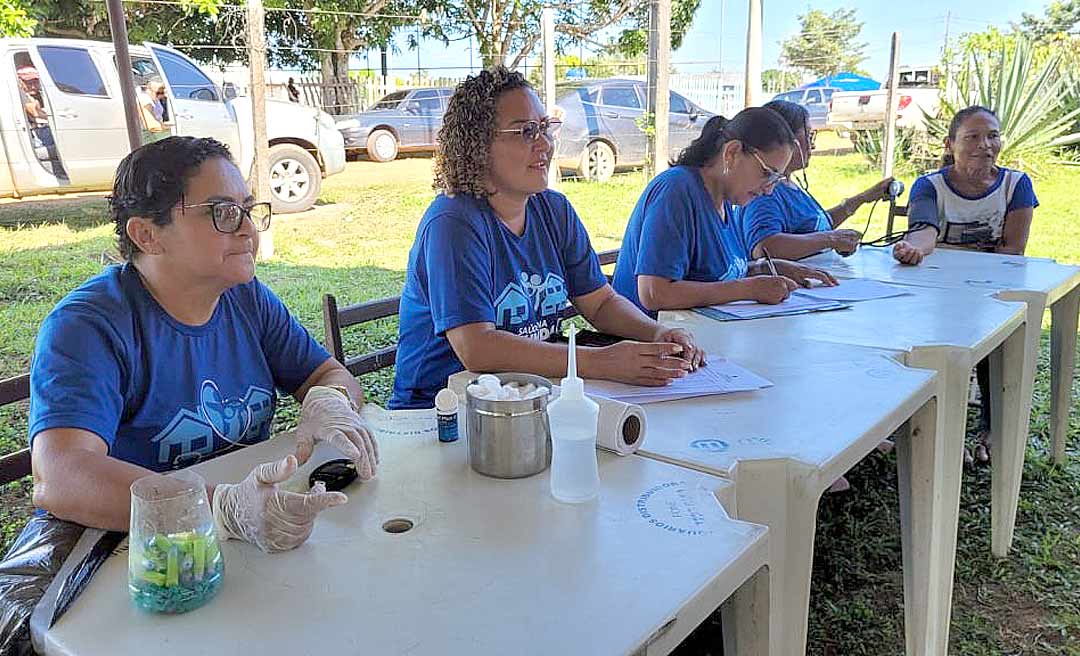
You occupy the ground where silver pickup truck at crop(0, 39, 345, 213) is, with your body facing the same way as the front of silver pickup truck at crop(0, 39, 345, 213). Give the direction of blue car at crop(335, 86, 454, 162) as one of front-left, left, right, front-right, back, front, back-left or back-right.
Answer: front-left

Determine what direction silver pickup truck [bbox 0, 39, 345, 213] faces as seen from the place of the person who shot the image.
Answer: facing to the right of the viewer

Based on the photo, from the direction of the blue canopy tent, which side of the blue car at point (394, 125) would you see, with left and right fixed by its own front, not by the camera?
back

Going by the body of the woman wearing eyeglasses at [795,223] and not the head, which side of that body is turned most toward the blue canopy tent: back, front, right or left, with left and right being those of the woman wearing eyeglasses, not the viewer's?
left

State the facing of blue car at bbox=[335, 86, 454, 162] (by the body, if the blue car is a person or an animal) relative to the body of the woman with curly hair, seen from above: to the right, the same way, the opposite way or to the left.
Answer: to the right

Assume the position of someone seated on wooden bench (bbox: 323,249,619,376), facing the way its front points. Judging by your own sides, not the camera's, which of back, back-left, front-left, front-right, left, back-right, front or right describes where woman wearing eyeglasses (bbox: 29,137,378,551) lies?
front-right

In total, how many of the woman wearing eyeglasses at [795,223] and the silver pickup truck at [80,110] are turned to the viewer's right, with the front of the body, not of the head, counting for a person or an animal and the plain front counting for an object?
2

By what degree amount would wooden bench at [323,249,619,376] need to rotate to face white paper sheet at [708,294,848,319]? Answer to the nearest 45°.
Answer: approximately 45° to its left

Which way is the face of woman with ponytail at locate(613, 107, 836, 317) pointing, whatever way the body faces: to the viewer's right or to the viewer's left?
to the viewer's right

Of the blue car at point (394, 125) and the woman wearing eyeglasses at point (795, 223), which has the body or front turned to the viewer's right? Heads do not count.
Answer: the woman wearing eyeglasses

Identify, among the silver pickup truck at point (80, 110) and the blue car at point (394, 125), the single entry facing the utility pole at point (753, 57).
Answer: the silver pickup truck

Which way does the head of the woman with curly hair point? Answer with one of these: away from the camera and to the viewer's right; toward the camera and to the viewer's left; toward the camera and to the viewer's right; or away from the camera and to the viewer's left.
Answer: toward the camera and to the viewer's right

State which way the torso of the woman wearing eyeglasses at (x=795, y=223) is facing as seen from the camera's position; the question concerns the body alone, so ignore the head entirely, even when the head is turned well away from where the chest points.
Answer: to the viewer's right
